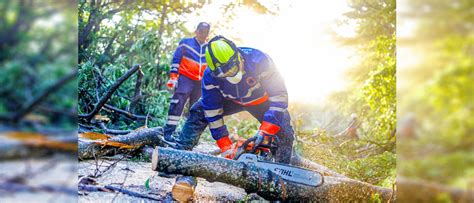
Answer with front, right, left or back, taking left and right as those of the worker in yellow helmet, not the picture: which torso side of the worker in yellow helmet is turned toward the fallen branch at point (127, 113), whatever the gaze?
right

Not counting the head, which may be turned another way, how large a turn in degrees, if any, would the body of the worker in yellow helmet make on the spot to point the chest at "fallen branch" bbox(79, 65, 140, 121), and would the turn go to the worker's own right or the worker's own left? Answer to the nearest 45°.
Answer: approximately 90° to the worker's own right

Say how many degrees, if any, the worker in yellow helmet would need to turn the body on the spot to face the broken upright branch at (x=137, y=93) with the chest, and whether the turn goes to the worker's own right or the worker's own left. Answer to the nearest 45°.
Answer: approximately 90° to the worker's own right

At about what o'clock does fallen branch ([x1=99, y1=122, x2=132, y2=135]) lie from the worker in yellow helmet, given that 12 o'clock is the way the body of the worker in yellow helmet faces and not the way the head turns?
The fallen branch is roughly at 3 o'clock from the worker in yellow helmet.

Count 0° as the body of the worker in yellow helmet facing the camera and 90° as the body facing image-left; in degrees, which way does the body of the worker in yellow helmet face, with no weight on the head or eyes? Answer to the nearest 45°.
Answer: approximately 0°

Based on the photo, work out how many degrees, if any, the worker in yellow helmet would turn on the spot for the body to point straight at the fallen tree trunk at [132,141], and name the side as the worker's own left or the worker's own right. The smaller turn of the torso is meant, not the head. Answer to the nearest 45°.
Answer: approximately 90° to the worker's own right
